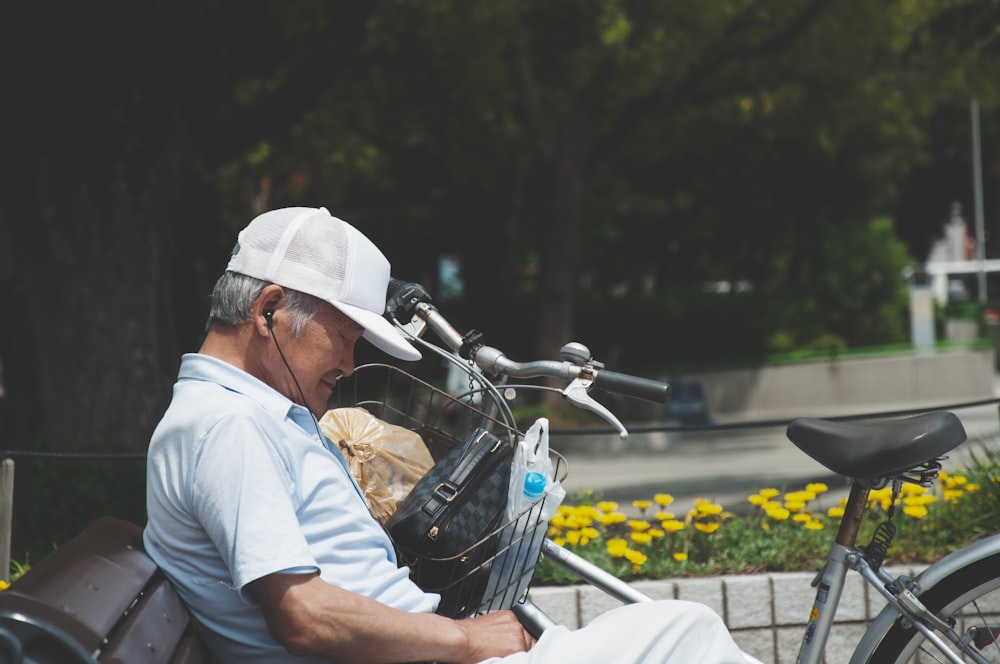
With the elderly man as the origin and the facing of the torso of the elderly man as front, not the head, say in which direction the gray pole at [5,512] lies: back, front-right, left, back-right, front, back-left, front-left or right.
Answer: back-left

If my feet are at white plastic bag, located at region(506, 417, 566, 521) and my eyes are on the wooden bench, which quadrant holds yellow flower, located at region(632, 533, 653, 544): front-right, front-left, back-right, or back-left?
back-right

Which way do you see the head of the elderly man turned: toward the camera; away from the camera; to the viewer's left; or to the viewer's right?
to the viewer's right

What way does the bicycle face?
to the viewer's left

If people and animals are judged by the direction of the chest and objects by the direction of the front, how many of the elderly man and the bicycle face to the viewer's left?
1

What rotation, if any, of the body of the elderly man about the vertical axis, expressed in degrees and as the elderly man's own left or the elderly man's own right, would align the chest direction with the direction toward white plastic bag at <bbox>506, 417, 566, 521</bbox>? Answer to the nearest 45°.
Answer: approximately 45° to the elderly man's own left

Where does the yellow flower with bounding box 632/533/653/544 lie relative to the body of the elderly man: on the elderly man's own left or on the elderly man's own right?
on the elderly man's own left

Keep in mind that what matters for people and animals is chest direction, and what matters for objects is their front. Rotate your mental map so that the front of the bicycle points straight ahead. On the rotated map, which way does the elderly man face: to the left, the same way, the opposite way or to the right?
the opposite way

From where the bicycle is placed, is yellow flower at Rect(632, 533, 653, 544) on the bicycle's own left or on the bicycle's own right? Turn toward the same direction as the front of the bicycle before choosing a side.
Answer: on the bicycle's own right

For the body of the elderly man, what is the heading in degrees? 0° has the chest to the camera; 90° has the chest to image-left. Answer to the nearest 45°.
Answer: approximately 270°
